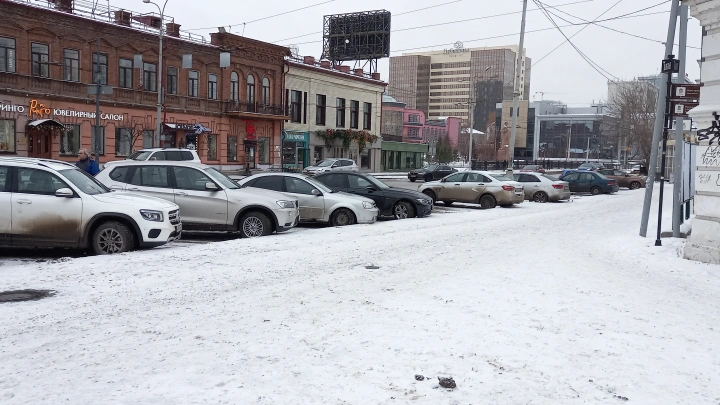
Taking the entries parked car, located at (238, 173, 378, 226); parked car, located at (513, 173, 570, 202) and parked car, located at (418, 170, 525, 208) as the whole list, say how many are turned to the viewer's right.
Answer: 1

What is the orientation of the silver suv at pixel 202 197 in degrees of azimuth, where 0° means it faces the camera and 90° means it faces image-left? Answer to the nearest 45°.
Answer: approximately 270°

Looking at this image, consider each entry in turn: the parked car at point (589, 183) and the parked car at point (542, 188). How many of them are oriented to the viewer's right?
0

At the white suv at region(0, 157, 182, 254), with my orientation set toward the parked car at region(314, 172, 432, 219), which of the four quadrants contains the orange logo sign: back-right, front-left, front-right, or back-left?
front-left

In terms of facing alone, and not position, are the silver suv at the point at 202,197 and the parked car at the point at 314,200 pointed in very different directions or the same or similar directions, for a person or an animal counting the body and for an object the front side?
same or similar directions

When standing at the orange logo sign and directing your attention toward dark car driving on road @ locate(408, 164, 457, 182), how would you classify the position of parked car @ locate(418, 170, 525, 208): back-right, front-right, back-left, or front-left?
front-right

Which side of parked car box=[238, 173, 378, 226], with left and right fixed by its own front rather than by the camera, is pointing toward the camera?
right

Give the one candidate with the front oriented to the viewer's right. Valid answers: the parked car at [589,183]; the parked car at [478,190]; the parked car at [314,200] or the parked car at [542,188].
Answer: the parked car at [314,200]

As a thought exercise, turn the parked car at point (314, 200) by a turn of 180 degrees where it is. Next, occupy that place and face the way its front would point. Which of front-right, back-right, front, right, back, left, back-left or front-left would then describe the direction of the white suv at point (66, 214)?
front-left

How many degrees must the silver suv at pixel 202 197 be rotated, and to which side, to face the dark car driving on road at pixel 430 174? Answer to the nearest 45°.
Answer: approximately 45° to its left

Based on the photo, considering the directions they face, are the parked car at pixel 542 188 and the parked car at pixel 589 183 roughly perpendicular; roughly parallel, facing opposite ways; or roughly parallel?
roughly parallel

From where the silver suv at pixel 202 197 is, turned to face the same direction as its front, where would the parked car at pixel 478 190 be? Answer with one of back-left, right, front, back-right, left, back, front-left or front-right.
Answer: front-left

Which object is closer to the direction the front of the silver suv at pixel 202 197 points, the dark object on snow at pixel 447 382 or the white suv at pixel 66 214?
the dark object on snow

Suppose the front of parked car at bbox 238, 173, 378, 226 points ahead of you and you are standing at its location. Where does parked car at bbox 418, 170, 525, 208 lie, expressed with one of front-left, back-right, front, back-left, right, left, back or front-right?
front-left
